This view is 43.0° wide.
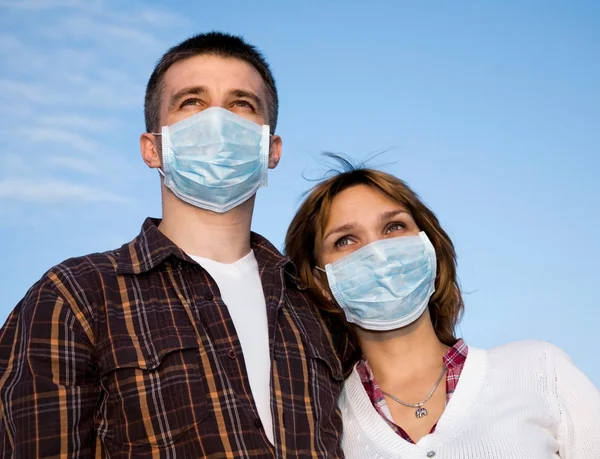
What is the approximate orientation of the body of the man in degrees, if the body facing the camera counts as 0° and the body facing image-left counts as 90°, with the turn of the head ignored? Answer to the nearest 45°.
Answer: approximately 315°

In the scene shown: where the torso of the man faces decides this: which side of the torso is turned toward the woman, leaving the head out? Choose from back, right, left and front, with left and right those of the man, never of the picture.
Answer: left
